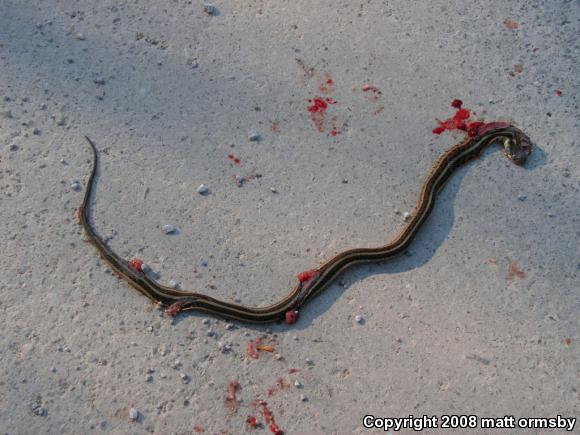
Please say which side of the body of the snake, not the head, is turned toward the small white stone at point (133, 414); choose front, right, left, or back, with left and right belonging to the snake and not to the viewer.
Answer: back

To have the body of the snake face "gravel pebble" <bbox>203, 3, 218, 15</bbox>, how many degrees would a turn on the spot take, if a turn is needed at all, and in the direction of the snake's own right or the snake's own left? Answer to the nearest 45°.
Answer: approximately 135° to the snake's own left

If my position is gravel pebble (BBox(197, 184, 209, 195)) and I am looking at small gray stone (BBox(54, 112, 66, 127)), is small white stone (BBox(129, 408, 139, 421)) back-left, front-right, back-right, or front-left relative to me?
back-left

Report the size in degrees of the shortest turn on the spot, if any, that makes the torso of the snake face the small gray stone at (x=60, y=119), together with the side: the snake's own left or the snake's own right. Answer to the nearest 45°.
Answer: approximately 180°

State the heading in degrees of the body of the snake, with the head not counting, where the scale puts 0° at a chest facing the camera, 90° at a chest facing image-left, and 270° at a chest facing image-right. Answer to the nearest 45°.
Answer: approximately 270°
